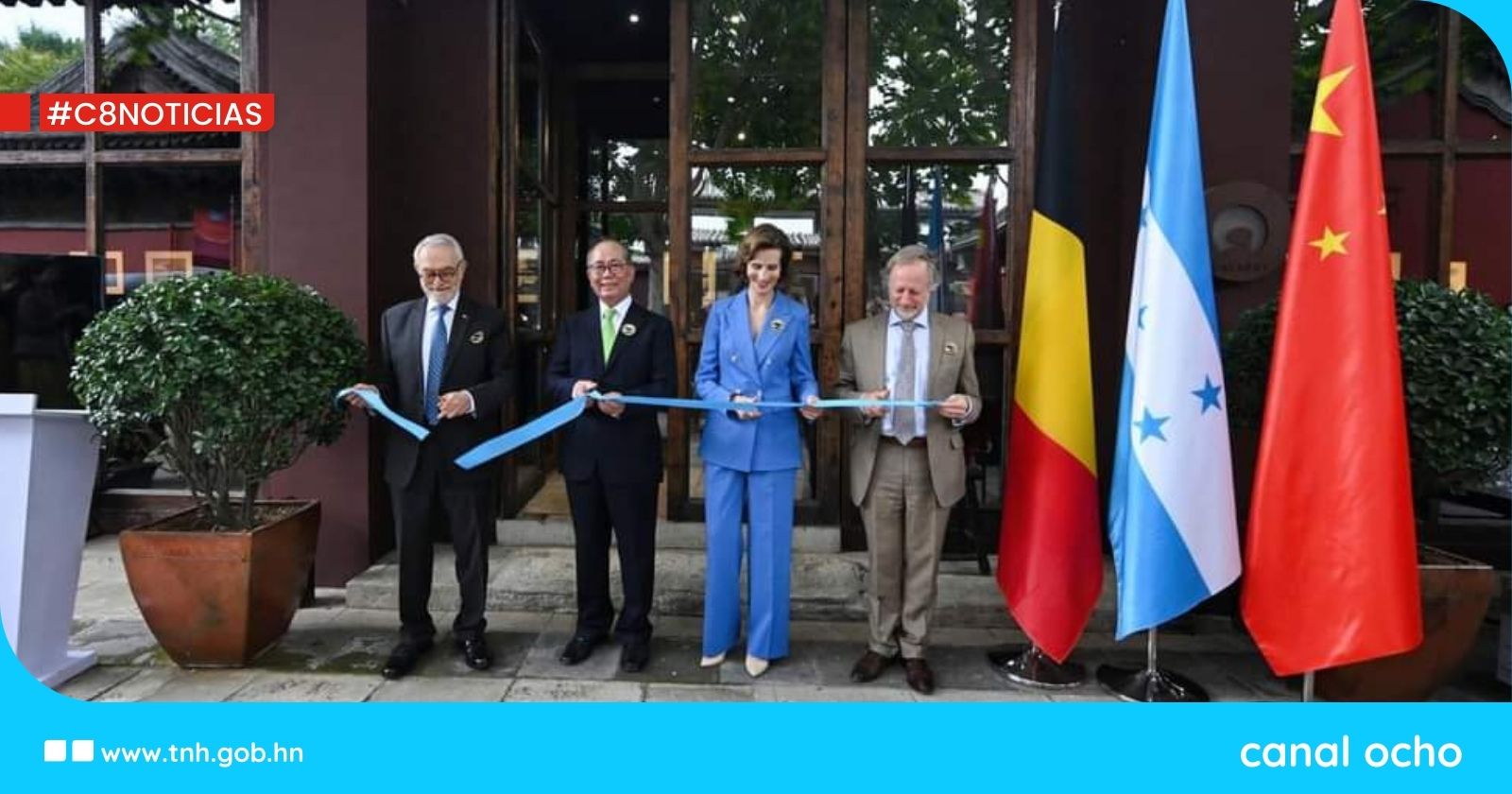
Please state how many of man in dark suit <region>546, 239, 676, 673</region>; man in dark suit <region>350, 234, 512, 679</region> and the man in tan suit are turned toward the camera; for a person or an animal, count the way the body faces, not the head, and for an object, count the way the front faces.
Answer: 3

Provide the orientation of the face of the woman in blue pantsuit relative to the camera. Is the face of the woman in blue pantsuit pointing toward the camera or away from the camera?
toward the camera

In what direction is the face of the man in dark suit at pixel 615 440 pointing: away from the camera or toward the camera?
toward the camera

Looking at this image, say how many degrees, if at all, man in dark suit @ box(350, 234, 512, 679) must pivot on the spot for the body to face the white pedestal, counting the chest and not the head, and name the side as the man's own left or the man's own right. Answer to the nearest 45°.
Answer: approximately 90° to the man's own right

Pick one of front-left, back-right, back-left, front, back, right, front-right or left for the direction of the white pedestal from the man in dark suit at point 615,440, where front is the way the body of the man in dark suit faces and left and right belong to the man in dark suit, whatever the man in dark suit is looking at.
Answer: right

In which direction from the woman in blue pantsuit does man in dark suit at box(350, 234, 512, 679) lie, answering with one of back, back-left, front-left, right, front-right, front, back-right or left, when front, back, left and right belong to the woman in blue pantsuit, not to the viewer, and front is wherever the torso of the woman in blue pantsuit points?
right

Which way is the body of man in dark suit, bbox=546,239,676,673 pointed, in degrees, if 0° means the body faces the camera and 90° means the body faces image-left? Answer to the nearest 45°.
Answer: approximately 0°

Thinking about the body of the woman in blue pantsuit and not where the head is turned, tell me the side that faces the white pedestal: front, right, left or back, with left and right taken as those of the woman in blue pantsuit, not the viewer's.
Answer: right

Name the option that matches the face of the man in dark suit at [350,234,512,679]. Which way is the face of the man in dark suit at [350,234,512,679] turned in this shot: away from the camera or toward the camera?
toward the camera

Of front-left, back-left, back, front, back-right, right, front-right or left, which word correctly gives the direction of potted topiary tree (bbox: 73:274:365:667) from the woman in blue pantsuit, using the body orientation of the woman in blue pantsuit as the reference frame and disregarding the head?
right

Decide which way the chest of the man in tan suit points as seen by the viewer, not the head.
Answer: toward the camera

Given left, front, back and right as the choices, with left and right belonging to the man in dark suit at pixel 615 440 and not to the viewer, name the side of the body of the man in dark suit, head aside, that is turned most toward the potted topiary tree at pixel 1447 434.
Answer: left

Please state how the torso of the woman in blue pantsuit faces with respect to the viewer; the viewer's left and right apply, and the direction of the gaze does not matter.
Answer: facing the viewer

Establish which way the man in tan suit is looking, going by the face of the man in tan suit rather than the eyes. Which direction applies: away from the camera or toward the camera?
toward the camera
